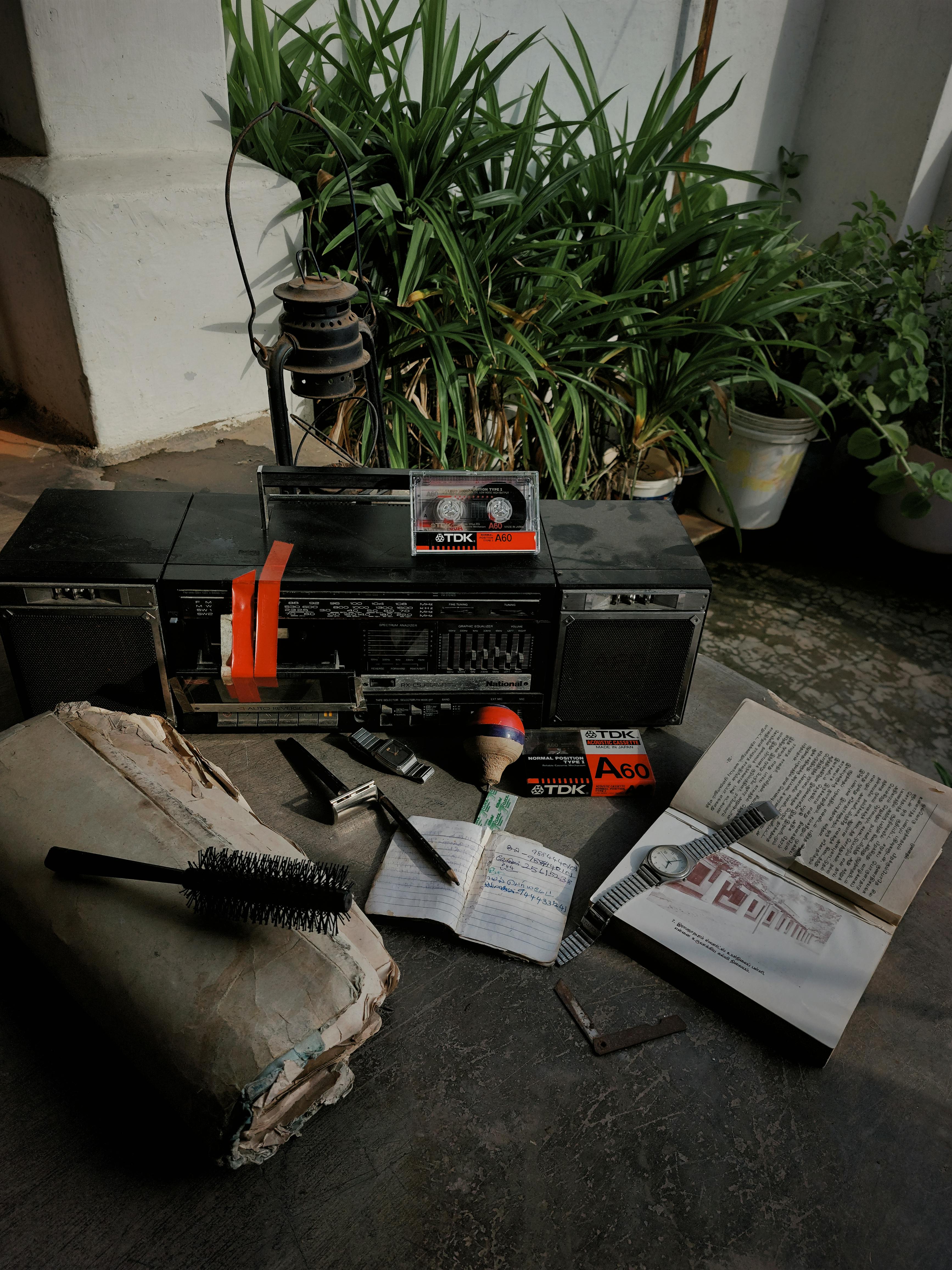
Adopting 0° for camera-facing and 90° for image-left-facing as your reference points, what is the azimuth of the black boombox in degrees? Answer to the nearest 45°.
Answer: approximately 0°

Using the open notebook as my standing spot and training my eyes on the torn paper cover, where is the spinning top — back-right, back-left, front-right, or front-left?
back-right

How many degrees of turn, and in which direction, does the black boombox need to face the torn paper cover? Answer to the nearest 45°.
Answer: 0° — it already faces it

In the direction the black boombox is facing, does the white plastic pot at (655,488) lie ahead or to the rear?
to the rear

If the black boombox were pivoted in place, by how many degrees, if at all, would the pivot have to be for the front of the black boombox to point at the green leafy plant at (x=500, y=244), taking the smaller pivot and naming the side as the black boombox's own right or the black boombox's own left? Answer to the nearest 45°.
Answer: approximately 180°

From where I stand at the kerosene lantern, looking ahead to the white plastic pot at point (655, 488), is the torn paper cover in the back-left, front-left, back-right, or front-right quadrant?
back-right

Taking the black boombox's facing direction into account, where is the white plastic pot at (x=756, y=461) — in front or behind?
behind
